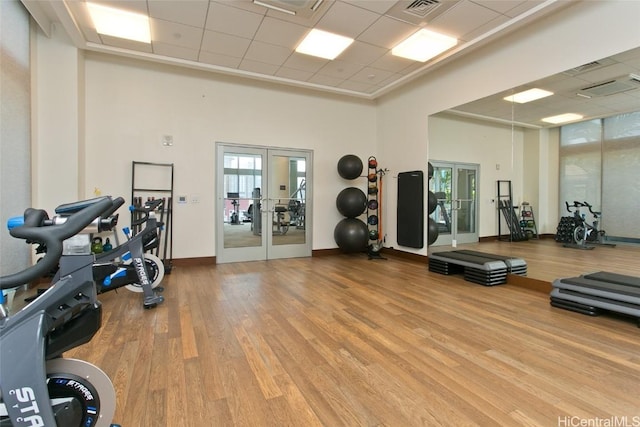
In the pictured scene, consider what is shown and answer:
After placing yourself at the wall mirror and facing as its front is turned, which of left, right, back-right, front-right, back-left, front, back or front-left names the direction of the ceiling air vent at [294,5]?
front

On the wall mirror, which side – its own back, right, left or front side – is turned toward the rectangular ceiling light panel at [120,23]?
front

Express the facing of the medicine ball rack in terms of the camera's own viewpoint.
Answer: facing the viewer and to the left of the viewer

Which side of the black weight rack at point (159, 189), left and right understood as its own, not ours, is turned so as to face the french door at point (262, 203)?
left

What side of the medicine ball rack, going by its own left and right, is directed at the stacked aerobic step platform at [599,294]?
front

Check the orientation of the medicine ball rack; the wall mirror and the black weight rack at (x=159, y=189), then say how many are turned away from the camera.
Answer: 0

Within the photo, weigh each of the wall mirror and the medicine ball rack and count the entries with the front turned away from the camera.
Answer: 0

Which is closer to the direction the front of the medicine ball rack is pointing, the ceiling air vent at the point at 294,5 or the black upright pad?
the ceiling air vent

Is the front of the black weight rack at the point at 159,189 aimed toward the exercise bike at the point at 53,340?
yes

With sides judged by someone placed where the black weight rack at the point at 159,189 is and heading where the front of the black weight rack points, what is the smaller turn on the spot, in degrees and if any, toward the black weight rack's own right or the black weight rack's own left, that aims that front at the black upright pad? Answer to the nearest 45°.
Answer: approximately 90° to the black weight rack's own left

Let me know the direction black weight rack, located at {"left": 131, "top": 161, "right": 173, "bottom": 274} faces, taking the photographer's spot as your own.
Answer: facing the viewer

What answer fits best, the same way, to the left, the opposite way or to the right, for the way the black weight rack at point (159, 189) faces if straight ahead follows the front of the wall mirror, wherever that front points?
to the left

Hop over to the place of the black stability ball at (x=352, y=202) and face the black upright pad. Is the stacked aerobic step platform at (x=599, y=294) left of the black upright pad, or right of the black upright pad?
right
